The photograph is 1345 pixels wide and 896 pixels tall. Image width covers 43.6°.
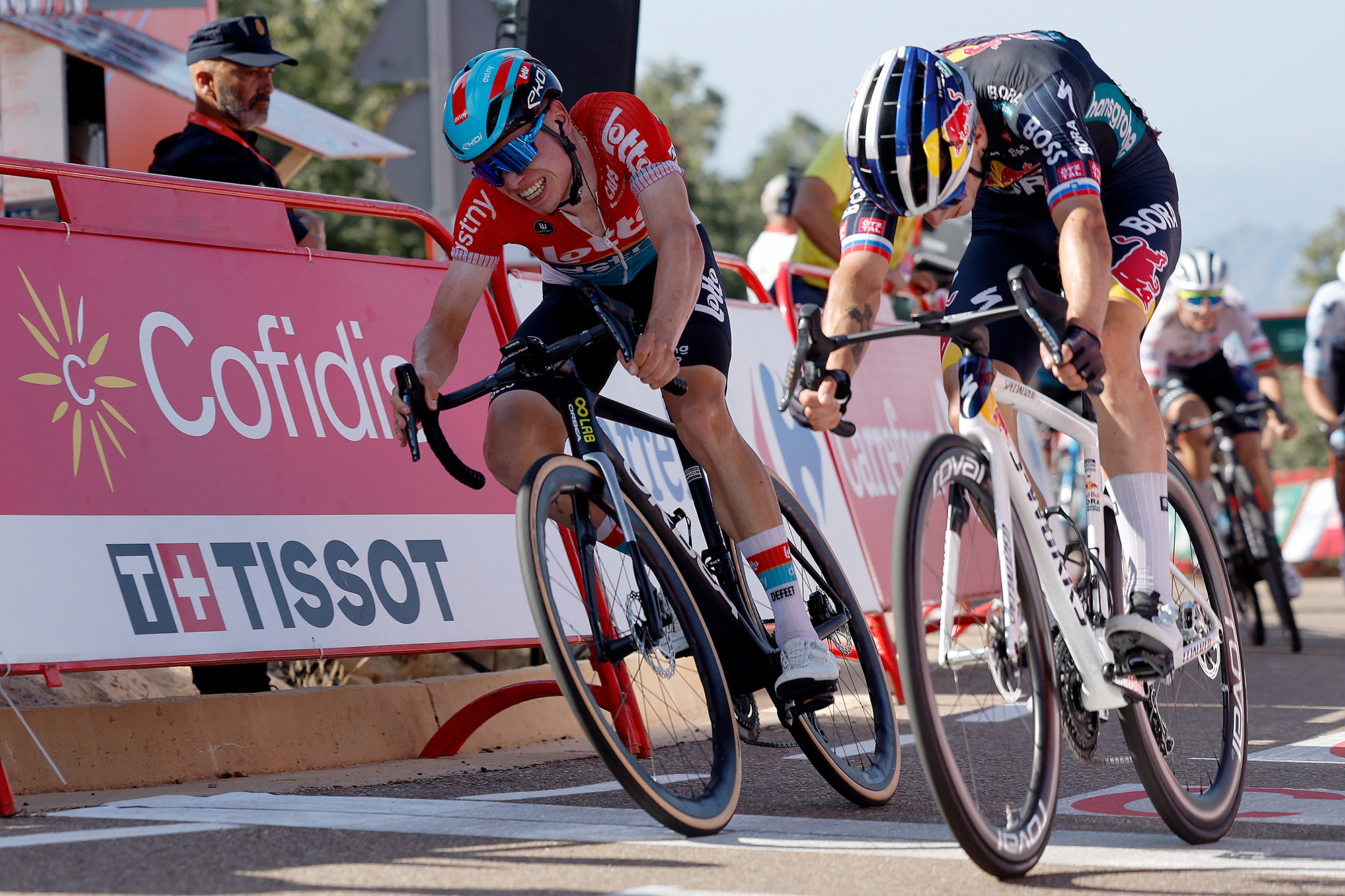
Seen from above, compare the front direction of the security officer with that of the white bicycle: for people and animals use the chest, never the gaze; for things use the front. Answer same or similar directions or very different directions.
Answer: very different directions

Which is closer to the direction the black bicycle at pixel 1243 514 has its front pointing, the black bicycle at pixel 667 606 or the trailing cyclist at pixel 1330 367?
the black bicycle

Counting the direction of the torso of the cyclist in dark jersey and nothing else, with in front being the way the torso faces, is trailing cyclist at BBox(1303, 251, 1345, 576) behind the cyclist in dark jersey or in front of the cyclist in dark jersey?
behind

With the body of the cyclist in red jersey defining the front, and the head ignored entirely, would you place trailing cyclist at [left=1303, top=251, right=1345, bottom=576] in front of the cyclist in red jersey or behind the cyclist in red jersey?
behind

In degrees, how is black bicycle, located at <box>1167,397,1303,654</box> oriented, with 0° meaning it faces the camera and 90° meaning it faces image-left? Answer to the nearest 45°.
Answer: approximately 0°

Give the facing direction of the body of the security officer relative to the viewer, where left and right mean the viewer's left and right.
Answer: facing to the right of the viewer

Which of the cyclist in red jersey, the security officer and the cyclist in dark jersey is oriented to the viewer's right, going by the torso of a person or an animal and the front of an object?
the security officer

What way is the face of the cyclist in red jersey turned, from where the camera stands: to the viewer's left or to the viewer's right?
to the viewer's left

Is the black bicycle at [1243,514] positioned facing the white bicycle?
yes

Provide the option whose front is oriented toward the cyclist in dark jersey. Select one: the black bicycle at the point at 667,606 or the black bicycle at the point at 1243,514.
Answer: the black bicycle at the point at 1243,514

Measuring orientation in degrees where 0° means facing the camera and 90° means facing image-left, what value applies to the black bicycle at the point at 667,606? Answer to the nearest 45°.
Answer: approximately 45°

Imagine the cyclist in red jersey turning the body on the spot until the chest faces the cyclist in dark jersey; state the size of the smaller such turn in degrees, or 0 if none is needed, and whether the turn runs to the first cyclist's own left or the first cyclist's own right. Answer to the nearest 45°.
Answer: approximately 135° to the first cyclist's own left

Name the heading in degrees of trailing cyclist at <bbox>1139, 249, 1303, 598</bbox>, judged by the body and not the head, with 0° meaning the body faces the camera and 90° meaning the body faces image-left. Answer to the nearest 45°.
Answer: approximately 0°

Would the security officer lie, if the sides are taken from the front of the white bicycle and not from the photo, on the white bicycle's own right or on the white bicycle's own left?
on the white bicycle's own right

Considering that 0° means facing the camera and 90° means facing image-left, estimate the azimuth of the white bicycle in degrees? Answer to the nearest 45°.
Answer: approximately 45°

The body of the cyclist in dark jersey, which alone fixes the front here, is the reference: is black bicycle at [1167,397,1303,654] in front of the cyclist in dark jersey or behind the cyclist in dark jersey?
behind
